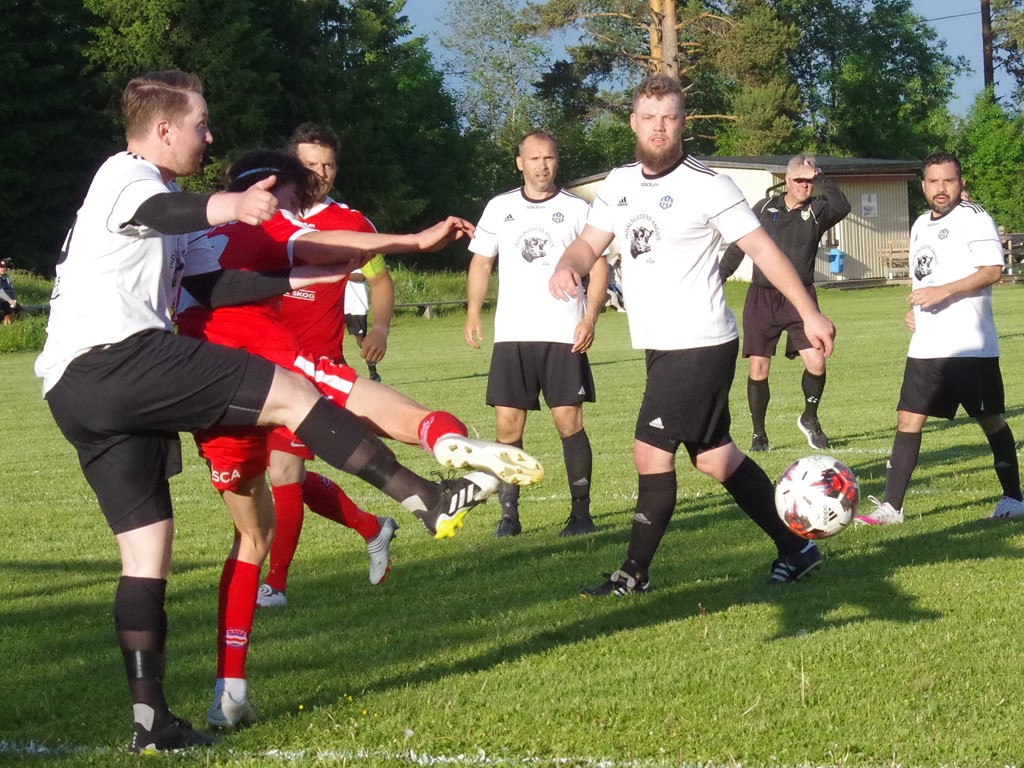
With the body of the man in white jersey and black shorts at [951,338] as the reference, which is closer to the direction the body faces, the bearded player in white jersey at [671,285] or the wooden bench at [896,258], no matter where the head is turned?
the bearded player in white jersey

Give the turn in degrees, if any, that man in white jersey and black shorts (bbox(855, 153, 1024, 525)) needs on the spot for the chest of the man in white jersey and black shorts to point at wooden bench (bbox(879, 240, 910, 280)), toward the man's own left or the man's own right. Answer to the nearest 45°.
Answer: approximately 135° to the man's own right

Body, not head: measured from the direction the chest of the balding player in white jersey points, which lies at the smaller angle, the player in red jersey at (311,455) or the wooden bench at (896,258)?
the player in red jersey

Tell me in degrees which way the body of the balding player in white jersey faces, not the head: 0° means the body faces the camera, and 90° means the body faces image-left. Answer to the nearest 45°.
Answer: approximately 0°

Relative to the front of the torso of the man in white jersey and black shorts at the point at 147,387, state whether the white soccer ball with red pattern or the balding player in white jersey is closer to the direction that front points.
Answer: the white soccer ball with red pattern

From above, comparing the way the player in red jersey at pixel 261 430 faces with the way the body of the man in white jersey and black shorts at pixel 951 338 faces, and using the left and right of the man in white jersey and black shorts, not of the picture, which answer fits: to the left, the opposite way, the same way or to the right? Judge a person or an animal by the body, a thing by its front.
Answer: to the left

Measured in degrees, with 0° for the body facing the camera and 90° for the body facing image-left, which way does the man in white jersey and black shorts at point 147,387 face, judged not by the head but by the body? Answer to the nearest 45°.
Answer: approximately 270°

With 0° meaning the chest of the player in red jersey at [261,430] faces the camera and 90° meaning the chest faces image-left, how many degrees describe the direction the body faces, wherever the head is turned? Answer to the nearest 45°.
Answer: approximately 315°
